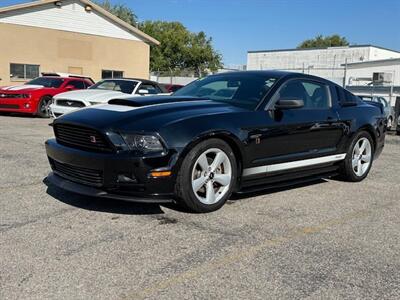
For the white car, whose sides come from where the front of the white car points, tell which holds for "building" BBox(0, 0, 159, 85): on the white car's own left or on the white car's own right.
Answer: on the white car's own right

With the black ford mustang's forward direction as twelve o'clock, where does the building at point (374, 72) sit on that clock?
The building is roughly at 5 o'clock from the black ford mustang.

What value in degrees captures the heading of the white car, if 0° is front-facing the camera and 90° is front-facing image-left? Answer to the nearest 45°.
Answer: approximately 45°

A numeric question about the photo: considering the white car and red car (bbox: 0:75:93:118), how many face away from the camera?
0

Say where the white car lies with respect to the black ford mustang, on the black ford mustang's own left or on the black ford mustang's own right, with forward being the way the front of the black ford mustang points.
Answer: on the black ford mustang's own right

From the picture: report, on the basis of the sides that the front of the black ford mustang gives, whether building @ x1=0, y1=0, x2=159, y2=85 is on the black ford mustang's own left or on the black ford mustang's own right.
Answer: on the black ford mustang's own right

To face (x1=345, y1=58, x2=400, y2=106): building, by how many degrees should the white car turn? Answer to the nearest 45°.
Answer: approximately 180°

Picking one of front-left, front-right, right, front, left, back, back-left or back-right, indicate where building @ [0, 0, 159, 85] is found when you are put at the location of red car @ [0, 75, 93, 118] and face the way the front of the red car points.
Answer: back-right

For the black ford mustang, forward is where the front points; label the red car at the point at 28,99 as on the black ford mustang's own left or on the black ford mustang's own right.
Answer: on the black ford mustang's own right

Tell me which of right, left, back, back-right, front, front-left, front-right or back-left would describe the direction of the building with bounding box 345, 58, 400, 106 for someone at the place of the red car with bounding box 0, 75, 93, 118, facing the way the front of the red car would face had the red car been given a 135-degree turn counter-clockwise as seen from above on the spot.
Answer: front-left

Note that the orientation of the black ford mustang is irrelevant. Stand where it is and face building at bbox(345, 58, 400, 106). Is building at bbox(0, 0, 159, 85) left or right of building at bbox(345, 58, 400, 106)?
left

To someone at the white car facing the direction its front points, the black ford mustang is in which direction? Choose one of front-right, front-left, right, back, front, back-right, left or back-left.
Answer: front-left

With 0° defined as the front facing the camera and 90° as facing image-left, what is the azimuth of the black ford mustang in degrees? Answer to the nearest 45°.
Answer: approximately 45°

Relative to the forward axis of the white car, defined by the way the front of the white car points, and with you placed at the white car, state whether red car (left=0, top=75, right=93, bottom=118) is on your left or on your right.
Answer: on your right
